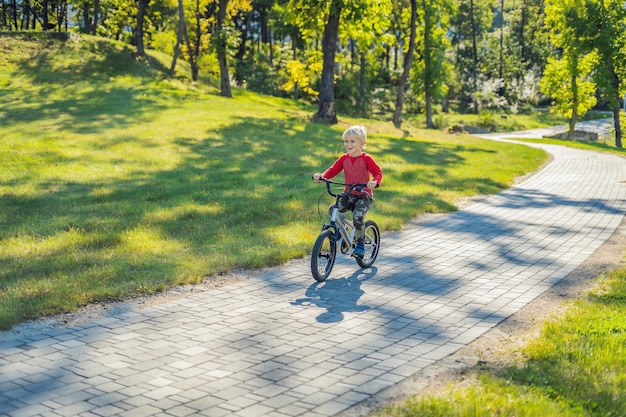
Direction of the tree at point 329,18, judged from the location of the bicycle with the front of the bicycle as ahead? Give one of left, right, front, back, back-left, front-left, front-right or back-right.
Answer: back-right

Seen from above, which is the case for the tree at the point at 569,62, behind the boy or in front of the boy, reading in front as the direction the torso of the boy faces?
behind

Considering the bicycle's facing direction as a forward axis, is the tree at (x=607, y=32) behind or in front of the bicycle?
behind

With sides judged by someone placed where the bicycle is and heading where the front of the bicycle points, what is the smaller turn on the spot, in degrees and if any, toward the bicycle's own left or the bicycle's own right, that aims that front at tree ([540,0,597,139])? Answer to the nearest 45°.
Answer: approximately 135° to the bicycle's own right

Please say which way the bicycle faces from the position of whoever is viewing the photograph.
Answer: facing the viewer and to the left of the viewer

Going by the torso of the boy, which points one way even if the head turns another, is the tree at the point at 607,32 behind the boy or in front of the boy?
behind

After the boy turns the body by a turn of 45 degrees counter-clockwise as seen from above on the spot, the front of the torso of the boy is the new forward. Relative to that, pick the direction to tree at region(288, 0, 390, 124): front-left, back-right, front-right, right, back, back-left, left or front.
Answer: back
